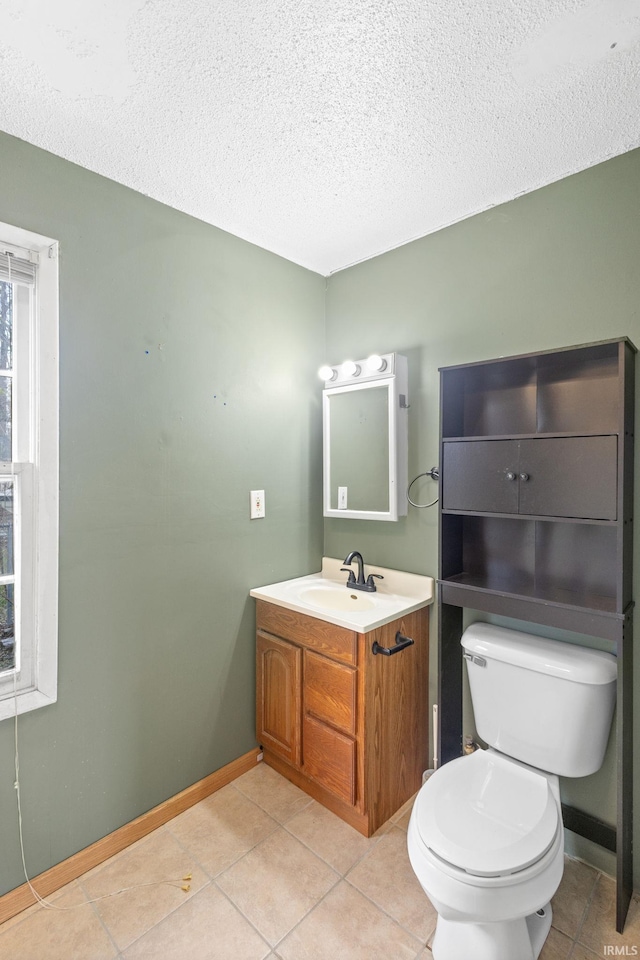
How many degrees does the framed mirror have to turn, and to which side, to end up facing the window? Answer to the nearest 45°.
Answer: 0° — it already faces it

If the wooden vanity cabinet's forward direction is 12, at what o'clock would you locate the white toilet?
The white toilet is roughly at 9 o'clock from the wooden vanity cabinet.

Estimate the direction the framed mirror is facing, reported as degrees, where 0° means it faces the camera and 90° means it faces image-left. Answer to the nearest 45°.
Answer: approximately 45°

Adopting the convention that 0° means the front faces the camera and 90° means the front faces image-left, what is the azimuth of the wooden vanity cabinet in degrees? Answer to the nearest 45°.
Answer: approximately 45°

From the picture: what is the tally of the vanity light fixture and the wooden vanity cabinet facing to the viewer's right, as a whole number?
0

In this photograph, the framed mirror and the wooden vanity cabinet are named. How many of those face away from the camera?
0

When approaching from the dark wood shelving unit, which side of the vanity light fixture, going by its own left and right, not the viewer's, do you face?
left

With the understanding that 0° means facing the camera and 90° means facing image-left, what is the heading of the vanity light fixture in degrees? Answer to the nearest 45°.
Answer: approximately 45°
